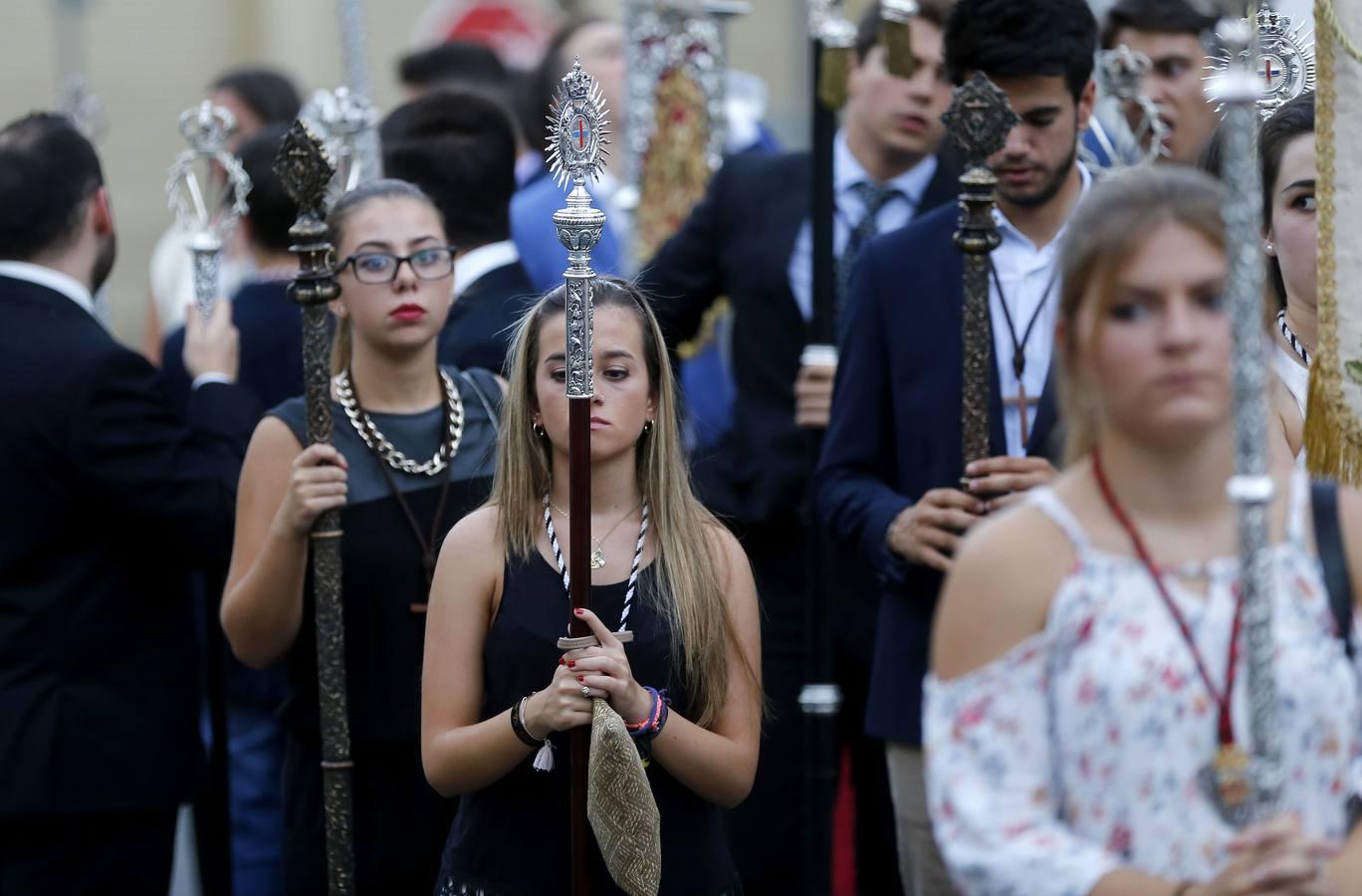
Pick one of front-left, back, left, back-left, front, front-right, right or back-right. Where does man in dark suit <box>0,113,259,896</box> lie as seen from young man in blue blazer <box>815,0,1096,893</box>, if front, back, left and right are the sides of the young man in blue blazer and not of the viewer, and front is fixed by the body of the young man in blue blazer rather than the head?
back-right

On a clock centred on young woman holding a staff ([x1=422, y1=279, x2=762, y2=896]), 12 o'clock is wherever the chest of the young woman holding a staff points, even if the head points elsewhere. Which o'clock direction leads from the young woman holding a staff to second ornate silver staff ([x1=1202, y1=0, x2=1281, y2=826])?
The second ornate silver staff is roughly at 11 o'clock from the young woman holding a staff.

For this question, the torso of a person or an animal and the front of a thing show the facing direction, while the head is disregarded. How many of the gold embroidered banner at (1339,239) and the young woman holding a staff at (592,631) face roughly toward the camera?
2

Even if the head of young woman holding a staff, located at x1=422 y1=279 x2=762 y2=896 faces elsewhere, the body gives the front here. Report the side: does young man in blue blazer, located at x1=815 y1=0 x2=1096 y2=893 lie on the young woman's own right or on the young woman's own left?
on the young woman's own left

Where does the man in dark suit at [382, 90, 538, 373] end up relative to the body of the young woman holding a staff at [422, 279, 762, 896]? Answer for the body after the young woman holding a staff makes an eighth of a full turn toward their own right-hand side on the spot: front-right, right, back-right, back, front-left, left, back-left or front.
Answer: back-right

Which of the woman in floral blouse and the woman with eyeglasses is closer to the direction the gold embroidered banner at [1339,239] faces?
the woman in floral blouse
